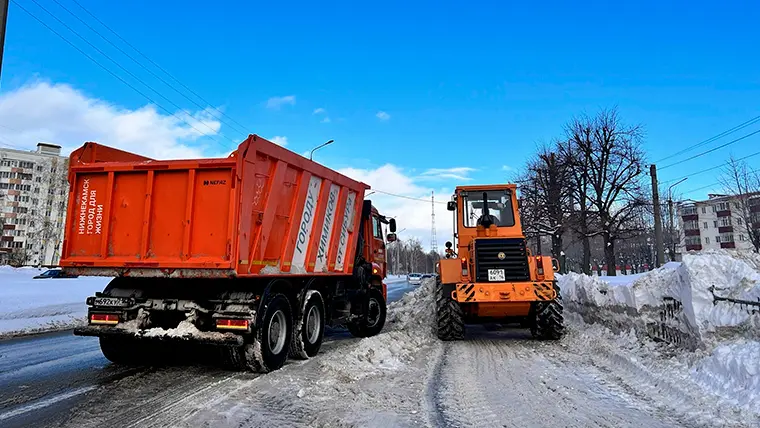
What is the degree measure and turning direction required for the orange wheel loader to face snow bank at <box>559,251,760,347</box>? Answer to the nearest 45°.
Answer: approximately 135° to its right

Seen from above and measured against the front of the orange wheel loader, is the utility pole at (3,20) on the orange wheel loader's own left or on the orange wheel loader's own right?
on the orange wheel loader's own left

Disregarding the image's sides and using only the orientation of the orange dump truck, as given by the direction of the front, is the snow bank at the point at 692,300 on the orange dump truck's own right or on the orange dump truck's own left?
on the orange dump truck's own right

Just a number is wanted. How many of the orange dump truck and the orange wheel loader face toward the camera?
0

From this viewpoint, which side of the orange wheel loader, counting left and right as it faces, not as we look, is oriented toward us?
back

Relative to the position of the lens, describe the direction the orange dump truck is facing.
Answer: facing away from the viewer and to the right of the viewer

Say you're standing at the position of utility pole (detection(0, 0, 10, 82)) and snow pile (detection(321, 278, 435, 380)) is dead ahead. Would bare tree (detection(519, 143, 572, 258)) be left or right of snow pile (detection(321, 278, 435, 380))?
left

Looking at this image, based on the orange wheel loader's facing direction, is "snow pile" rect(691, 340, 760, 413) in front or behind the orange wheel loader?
behind

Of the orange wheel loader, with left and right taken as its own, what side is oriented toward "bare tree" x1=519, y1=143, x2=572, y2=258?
front
